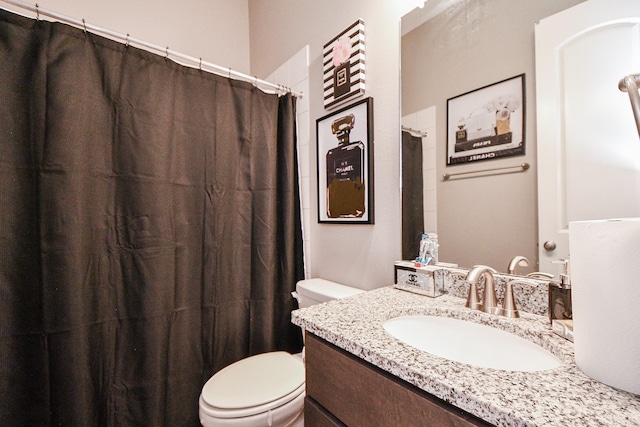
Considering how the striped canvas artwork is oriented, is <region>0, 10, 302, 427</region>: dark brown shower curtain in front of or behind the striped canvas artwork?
in front

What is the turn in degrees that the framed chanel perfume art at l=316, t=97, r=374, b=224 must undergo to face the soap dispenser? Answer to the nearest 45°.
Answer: approximately 90° to its left

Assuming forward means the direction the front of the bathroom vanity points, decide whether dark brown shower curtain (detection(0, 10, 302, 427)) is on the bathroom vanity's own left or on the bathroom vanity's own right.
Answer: on the bathroom vanity's own right

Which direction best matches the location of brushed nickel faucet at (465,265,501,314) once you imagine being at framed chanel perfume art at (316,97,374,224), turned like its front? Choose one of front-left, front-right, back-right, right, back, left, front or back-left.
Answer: left

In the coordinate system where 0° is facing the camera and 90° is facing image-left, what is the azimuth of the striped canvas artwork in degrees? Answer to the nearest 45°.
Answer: approximately 45°

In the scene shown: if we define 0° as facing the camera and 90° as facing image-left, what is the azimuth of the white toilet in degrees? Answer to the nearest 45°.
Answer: approximately 45°
